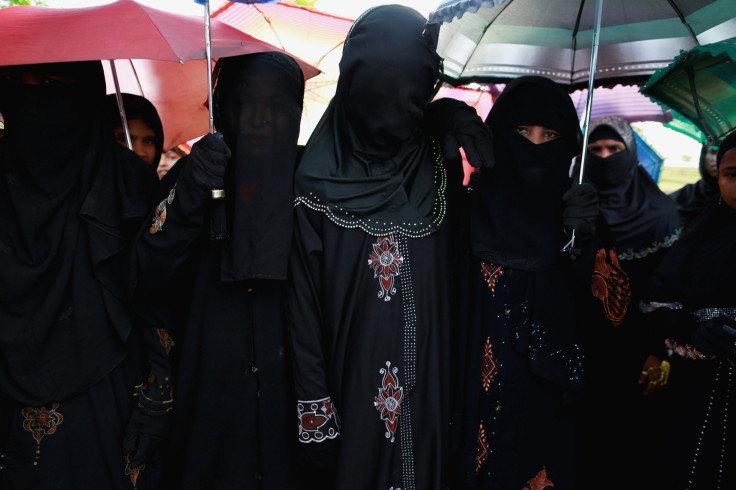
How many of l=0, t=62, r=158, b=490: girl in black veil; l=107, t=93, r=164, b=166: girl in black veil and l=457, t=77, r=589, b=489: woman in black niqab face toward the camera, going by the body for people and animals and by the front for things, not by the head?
3

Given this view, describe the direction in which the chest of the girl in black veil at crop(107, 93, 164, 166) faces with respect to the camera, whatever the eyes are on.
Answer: toward the camera

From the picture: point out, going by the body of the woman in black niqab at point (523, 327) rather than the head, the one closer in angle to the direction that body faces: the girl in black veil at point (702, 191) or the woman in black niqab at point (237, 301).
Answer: the woman in black niqab

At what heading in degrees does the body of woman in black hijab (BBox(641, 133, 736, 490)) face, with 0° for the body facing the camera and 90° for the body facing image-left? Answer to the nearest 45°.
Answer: approximately 0°

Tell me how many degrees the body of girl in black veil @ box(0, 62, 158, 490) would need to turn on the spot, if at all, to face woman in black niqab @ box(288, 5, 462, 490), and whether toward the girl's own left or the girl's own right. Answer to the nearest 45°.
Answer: approximately 45° to the girl's own left

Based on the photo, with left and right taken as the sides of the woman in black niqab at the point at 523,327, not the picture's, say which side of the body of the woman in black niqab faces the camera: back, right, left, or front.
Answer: front

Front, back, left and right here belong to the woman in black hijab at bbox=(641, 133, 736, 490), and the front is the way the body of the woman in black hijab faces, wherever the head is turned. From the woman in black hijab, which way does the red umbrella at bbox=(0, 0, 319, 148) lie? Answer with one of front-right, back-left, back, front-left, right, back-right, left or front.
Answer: front-right

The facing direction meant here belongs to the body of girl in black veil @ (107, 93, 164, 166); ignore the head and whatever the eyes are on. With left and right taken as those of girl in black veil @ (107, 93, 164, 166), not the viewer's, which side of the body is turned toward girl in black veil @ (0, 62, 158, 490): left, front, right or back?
front

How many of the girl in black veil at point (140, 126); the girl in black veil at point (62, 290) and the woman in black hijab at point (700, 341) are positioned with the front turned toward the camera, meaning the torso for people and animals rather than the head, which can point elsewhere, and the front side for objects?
3
